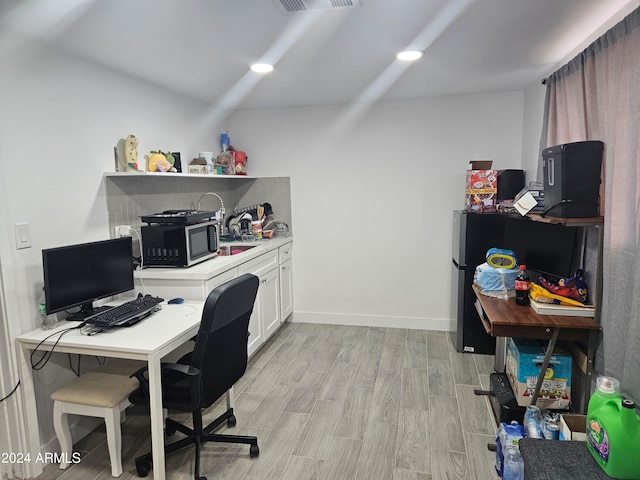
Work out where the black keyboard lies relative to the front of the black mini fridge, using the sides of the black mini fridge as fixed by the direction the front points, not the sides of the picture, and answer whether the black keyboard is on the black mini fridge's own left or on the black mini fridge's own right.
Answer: on the black mini fridge's own left

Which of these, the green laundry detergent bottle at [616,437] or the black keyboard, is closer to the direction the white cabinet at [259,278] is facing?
the green laundry detergent bottle

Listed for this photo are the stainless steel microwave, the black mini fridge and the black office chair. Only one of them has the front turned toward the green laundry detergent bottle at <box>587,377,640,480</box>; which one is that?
the stainless steel microwave

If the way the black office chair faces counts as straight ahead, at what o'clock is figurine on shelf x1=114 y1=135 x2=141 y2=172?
The figurine on shelf is roughly at 1 o'clock from the black office chair.

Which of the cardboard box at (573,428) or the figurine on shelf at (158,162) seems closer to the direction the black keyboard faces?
the cardboard box

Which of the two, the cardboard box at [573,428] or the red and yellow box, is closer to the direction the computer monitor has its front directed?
the cardboard box

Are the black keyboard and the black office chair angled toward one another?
yes

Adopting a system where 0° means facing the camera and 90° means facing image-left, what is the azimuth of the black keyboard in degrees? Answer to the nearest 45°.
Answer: approximately 315°

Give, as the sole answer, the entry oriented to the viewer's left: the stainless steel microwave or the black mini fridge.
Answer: the black mini fridge

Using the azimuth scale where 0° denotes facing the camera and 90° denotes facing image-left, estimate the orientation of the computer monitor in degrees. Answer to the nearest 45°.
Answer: approximately 315°

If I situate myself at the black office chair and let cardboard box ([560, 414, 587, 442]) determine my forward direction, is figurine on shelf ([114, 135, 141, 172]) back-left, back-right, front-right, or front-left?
back-left

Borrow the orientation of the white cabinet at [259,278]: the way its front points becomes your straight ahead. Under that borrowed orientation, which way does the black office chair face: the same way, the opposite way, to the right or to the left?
the opposite way

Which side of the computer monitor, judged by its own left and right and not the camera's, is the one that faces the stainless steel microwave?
left

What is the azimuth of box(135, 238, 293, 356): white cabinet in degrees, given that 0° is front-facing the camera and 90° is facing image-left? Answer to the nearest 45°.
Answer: approximately 315°

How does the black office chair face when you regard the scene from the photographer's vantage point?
facing away from the viewer and to the left of the viewer
